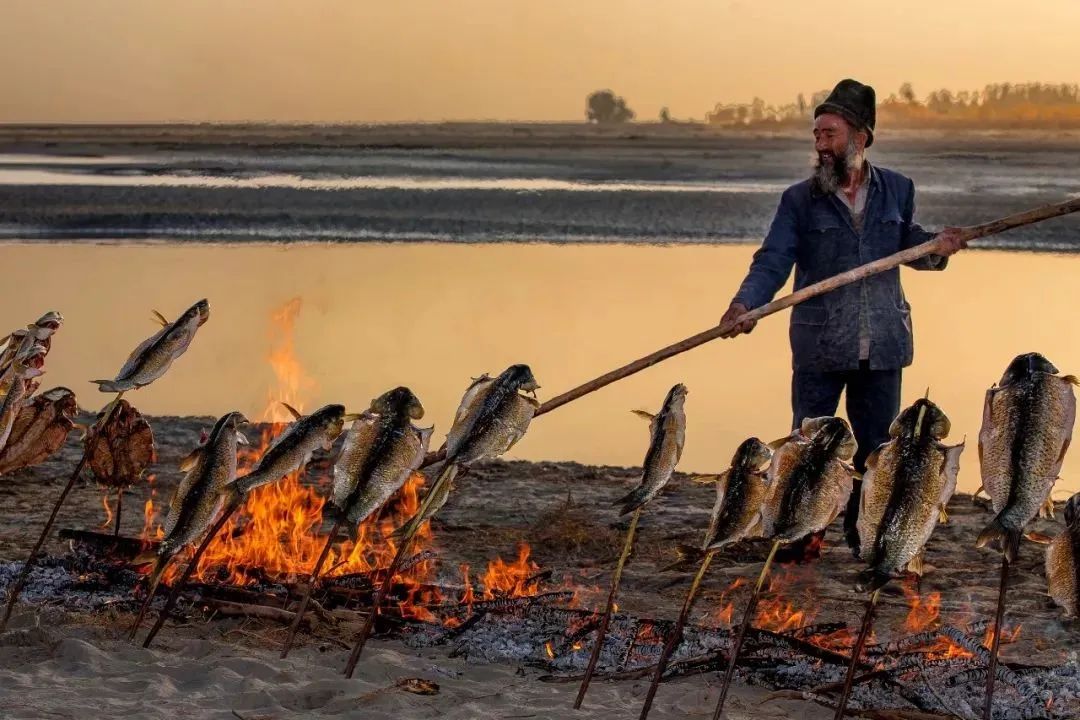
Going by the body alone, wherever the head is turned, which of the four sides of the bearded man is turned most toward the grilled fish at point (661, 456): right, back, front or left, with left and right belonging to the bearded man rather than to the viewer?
front

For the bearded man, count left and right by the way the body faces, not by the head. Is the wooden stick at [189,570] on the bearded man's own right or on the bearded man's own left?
on the bearded man's own right

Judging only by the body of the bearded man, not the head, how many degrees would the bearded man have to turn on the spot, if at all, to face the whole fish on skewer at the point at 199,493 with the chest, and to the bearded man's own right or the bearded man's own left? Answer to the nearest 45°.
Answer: approximately 45° to the bearded man's own right

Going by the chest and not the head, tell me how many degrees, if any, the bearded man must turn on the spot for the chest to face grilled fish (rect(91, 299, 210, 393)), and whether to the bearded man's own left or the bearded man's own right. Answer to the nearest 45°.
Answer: approximately 45° to the bearded man's own right

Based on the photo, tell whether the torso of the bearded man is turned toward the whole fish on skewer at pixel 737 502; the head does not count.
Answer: yes

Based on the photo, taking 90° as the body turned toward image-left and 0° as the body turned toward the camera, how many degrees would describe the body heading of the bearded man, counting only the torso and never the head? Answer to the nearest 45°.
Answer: approximately 0°

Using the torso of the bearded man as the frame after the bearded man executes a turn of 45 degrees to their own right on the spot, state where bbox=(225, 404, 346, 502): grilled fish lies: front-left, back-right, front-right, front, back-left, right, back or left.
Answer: front

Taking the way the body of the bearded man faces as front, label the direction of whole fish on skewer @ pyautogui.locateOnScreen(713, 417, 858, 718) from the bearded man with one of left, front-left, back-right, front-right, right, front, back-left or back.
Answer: front

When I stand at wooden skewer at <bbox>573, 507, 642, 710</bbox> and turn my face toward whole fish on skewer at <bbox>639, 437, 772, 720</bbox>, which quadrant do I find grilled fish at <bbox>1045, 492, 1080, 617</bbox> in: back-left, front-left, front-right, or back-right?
front-left

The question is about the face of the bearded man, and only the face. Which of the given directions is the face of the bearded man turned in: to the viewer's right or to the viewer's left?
to the viewer's left
